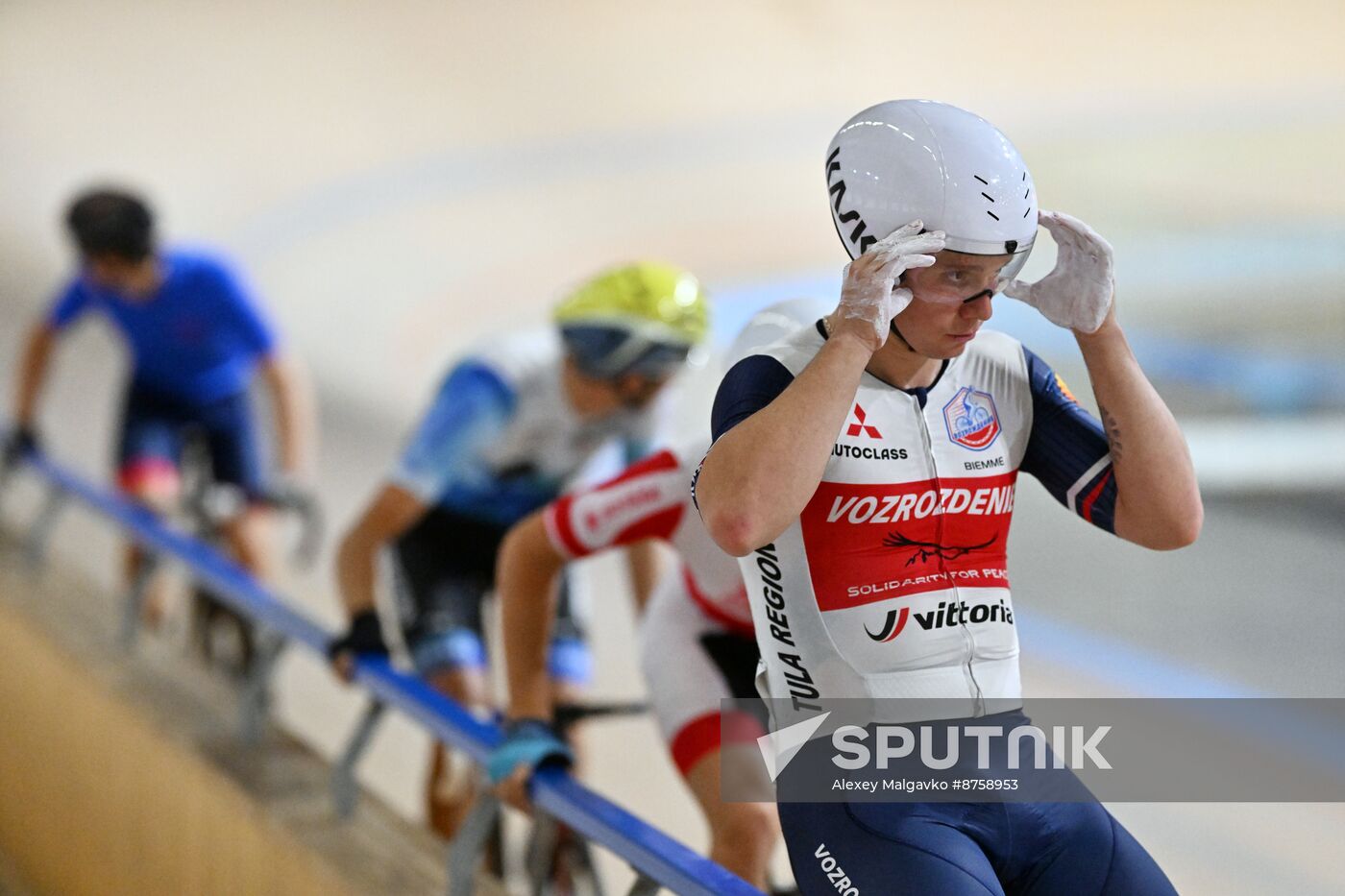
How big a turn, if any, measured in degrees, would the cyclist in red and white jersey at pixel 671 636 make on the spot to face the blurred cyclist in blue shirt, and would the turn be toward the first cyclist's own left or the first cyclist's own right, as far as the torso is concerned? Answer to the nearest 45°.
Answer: approximately 180°

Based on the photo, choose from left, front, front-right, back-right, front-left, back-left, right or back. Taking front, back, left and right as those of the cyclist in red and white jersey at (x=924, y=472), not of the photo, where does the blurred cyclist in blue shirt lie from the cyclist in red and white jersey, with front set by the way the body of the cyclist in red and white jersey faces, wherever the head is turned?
back

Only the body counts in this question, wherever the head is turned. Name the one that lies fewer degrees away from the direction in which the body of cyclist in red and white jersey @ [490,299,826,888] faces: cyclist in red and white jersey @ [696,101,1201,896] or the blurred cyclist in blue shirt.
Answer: the cyclist in red and white jersey

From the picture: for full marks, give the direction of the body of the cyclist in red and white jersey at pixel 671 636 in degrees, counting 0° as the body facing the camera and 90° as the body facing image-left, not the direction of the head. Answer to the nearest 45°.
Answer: approximately 315°

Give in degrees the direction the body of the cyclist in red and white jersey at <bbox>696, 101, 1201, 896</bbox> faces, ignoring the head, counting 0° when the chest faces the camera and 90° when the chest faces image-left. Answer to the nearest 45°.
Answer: approximately 315°

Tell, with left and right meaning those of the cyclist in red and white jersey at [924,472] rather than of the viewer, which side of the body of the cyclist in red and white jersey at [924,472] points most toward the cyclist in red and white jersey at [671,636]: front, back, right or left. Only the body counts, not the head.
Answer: back

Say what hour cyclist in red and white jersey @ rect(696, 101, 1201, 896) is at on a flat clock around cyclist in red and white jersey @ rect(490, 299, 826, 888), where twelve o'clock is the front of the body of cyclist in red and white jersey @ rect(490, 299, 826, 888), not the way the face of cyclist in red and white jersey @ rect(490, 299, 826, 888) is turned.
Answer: cyclist in red and white jersey @ rect(696, 101, 1201, 896) is roughly at 1 o'clock from cyclist in red and white jersey @ rect(490, 299, 826, 888).
